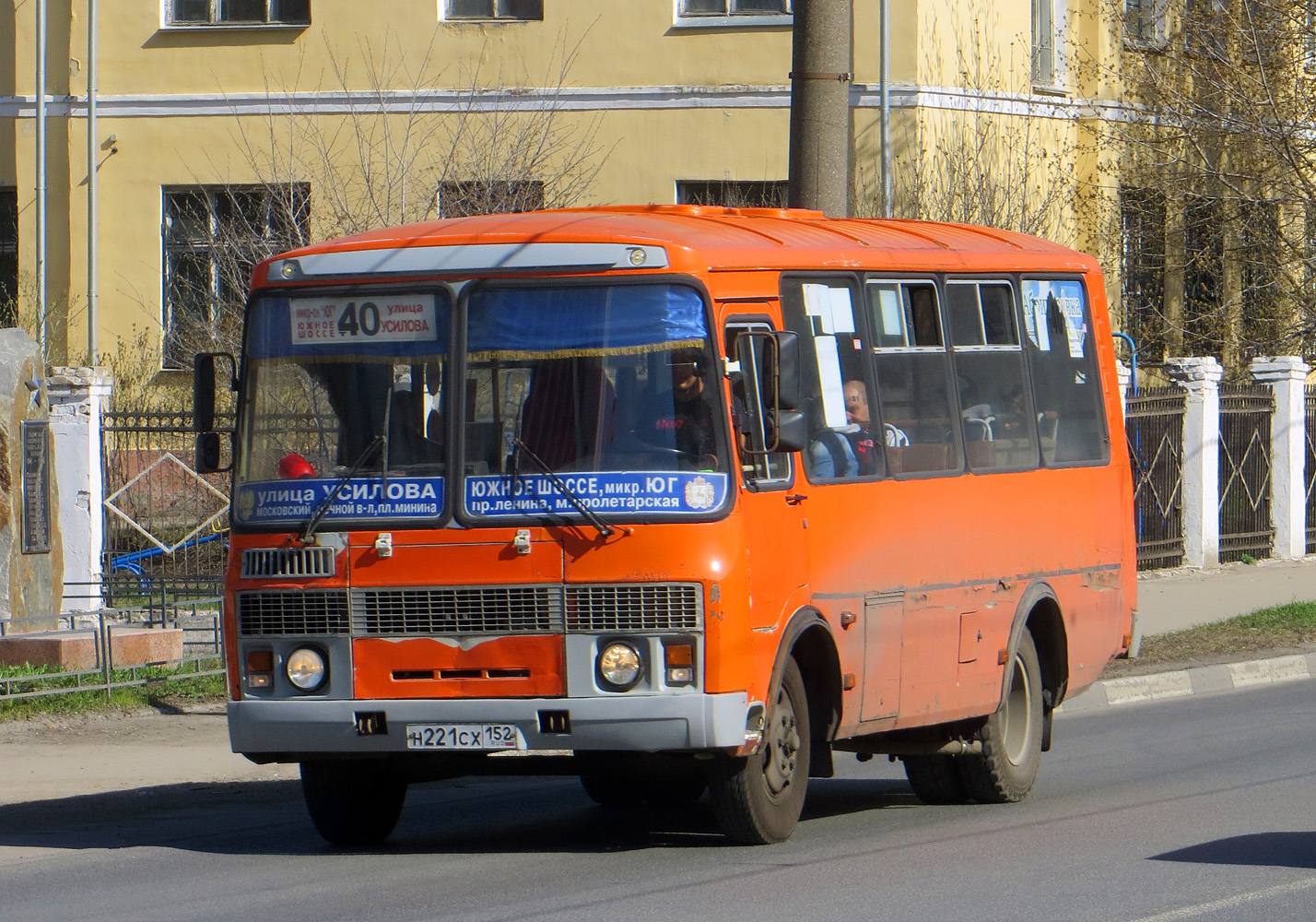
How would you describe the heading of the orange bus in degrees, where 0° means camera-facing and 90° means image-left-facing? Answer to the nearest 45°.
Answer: approximately 45°

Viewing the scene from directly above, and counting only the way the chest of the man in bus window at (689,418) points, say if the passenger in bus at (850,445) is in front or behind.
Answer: behind

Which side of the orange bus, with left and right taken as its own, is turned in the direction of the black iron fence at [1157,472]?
back

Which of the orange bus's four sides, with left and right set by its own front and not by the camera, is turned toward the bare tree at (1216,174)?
back

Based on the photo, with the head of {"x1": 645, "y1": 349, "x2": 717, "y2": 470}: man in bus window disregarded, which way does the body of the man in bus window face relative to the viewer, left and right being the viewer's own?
facing the viewer and to the left of the viewer

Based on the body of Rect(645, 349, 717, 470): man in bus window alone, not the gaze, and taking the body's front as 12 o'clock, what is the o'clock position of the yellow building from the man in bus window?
The yellow building is roughly at 4 o'clock from the man in bus window.

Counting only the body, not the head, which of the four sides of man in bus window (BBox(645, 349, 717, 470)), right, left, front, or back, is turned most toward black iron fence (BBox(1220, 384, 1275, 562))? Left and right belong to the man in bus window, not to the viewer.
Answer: back

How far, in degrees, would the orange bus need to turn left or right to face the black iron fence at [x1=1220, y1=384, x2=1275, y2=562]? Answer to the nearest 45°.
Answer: approximately 180°

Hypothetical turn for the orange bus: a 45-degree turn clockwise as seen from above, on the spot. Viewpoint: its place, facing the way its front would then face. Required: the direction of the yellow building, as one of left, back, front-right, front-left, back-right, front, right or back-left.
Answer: right
